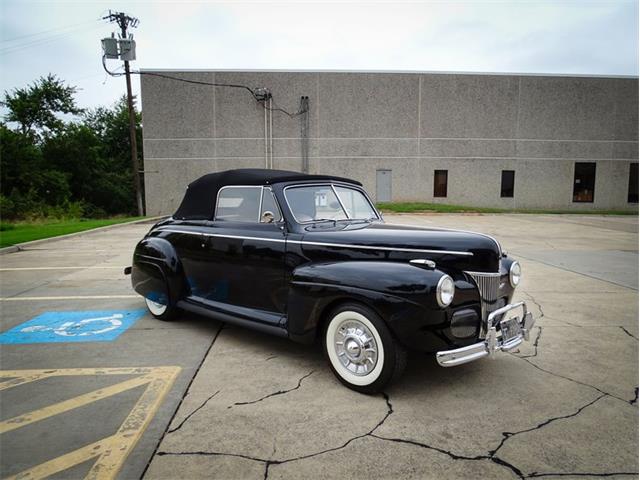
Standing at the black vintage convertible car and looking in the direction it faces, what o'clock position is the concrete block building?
The concrete block building is roughly at 8 o'clock from the black vintage convertible car.

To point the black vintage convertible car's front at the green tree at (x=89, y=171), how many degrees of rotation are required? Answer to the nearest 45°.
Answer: approximately 180°

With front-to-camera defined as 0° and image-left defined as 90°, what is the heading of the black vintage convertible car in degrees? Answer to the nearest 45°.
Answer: approximately 315°
